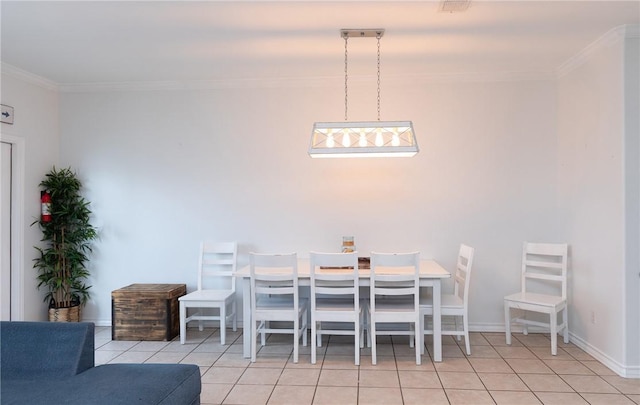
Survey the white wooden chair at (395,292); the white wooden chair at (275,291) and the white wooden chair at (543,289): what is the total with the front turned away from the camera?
2

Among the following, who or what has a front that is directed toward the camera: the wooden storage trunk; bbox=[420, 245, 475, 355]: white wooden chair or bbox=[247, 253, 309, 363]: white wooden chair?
the wooden storage trunk

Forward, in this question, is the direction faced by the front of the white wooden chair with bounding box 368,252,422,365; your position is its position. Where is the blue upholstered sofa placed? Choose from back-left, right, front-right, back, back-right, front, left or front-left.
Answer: back-left

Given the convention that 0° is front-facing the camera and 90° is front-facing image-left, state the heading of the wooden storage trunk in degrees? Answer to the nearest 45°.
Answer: approximately 0°

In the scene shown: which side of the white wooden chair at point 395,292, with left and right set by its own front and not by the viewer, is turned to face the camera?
back

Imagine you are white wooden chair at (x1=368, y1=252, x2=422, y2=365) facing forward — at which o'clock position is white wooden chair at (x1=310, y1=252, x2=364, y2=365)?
white wooden chair at (x1=310, y1=252, x2=364, y2=365) is roughly at 9 o'clock from white wooden chair at (x1=368, y1=252, x2=422, y2=365).

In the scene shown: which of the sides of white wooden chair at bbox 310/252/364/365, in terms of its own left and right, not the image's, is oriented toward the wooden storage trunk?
left

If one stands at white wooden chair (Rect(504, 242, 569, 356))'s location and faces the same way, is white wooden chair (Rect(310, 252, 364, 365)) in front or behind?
in front

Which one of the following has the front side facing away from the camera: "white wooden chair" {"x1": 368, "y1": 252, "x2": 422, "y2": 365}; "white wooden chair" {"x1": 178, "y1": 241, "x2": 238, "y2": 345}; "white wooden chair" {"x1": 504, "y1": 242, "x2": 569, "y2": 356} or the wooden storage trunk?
"white wooden chair" {"x1": 368, "y1": 252, "x2": 422, "y2": 365}

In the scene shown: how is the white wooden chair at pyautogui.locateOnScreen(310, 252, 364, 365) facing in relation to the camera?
away from the camera

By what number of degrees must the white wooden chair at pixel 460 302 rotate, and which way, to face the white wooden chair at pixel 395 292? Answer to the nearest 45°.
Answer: approximately 45° to its left

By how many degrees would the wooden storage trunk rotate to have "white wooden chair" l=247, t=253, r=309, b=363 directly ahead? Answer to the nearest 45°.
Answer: approximately 45° to its left

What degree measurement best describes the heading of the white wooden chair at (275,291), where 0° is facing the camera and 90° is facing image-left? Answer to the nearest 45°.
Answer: approximately 180°

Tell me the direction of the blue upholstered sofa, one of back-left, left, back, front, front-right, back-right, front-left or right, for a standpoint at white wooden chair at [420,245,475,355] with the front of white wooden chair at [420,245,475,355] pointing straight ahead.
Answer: front-left
